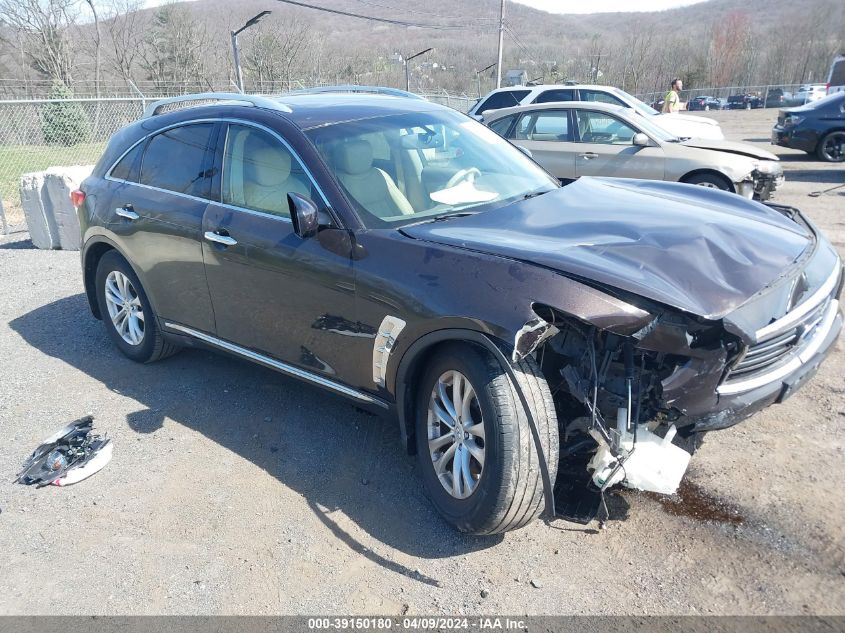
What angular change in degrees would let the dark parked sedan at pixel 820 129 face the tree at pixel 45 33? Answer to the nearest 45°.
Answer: approximately 180°

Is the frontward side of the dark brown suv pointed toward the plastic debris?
no

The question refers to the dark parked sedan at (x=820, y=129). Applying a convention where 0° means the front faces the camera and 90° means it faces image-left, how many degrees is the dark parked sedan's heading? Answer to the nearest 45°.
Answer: approximately 270°

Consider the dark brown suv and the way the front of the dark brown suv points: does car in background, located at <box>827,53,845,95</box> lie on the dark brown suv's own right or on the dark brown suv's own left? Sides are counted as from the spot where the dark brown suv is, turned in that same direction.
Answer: on the dark brown suv's own left

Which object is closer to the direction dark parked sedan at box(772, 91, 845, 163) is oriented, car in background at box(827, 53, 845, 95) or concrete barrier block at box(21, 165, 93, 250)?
the car in background

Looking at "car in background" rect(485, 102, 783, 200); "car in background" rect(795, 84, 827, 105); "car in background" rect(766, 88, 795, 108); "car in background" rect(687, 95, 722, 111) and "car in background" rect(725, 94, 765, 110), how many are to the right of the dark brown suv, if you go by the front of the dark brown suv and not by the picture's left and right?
0

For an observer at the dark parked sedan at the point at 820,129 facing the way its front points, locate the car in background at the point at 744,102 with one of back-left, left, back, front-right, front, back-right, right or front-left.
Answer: left

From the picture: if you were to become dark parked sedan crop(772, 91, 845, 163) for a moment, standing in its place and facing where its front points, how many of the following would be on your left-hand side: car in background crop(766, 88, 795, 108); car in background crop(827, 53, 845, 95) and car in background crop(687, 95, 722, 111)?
3

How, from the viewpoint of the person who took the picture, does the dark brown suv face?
facing the viewer and to the right of the viewer

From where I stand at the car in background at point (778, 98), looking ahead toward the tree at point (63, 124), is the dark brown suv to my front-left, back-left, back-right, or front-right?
front-left

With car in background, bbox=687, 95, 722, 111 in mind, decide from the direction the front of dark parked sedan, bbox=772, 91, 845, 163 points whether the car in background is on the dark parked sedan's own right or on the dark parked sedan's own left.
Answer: on the dark parked sedan's own left
